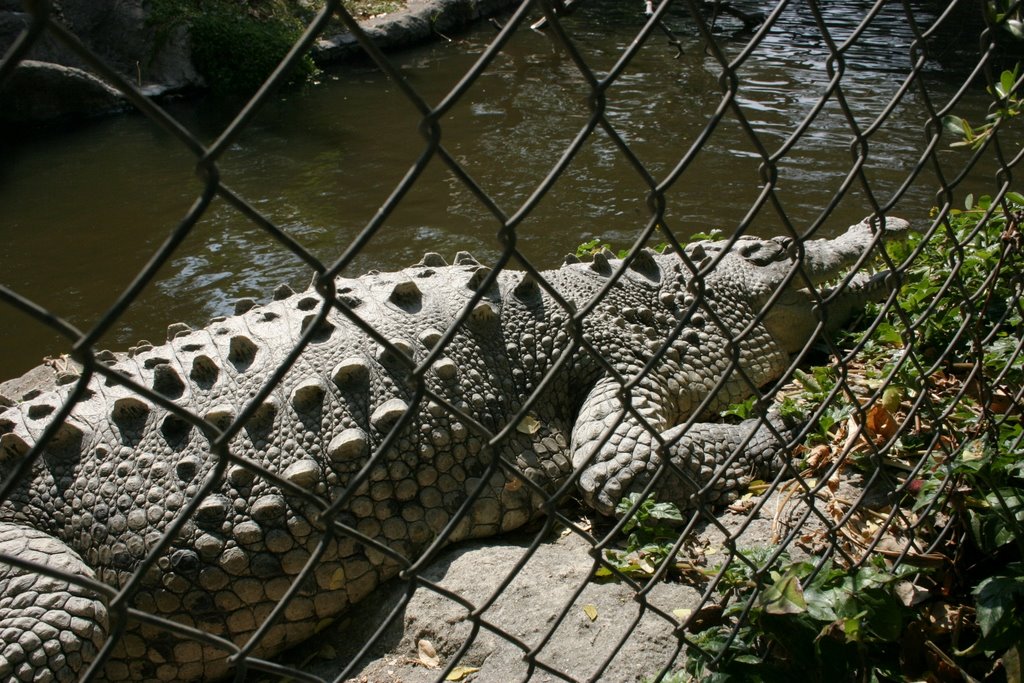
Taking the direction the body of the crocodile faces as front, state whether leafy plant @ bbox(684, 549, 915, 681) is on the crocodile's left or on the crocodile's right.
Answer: on the crocodile's right

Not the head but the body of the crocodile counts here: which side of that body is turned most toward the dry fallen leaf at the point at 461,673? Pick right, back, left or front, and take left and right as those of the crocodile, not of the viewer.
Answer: right

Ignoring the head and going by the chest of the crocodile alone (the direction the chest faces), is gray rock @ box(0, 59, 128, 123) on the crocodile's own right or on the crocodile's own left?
on the crocodile's own left

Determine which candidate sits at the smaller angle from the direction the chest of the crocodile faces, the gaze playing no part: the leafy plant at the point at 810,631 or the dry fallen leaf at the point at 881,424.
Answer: the dry fallen leaf

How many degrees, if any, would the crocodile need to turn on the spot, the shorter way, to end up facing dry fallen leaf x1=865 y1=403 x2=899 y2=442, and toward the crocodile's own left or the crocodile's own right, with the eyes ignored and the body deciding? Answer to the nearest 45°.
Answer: approximately 45° to the crocodile's own right

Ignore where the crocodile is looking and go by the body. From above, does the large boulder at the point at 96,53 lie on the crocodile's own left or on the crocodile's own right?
on the crocodile's own left

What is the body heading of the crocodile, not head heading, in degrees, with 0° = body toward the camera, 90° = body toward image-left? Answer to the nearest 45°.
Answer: approximately 225°
